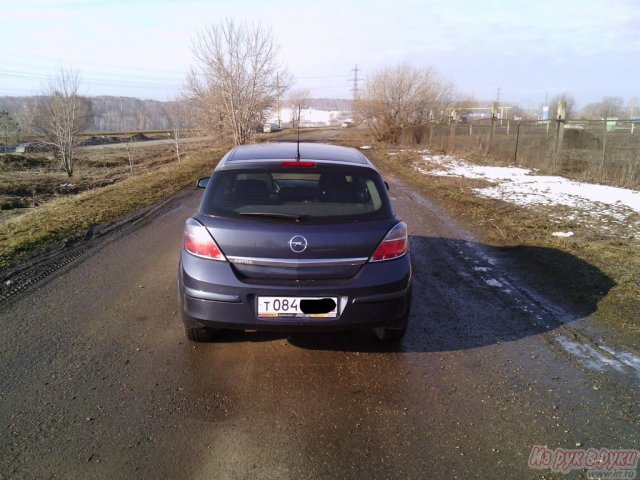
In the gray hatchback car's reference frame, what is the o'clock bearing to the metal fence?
The metal fence is roughly at 1 o'clock from the gray hatchback car.

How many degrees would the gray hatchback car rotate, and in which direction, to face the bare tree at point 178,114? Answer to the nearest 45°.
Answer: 0° — it already faces it

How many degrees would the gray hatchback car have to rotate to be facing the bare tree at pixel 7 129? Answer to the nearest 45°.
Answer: approximately 45° to its left

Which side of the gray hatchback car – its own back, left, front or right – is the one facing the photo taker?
back
